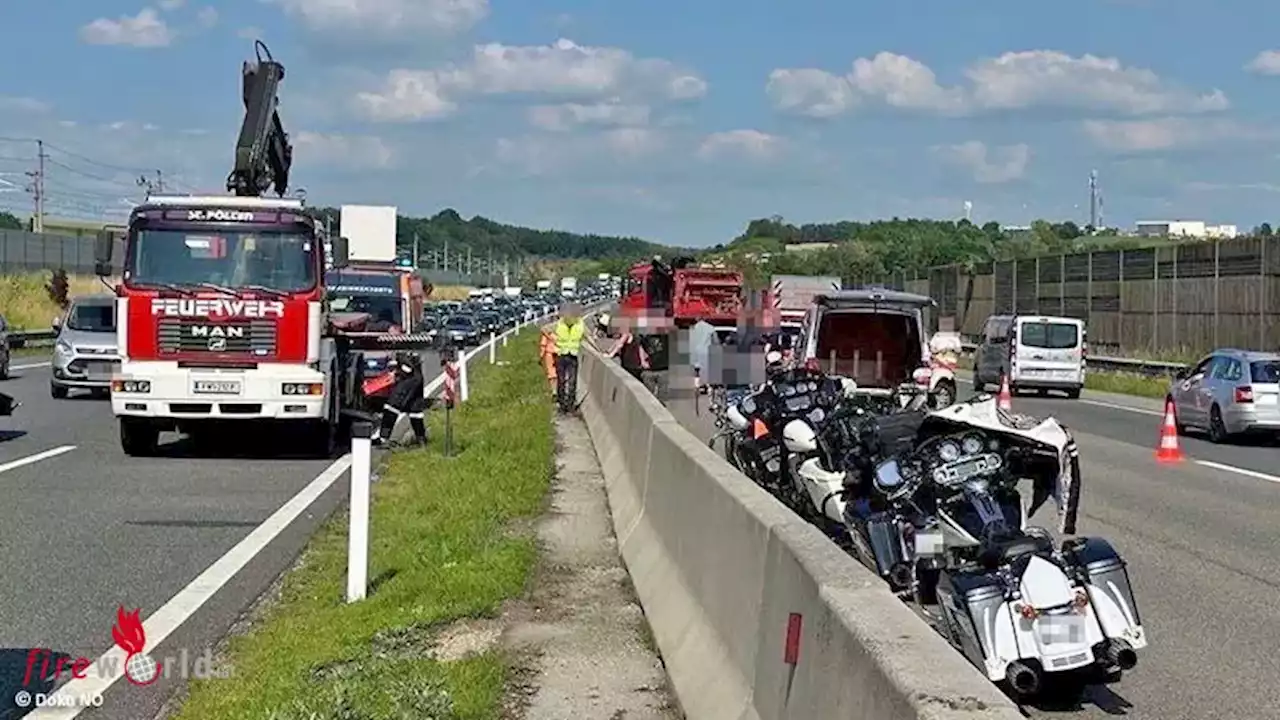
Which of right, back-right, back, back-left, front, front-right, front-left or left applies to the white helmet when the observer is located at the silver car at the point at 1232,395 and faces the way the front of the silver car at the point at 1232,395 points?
back-left

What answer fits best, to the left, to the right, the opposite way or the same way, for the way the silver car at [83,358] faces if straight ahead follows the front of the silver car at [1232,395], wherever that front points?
the opposite way

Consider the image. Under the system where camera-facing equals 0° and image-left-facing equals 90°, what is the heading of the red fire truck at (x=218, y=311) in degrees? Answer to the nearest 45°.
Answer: approximately 0°

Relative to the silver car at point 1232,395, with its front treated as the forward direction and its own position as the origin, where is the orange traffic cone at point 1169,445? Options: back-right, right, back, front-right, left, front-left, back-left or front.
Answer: back-left

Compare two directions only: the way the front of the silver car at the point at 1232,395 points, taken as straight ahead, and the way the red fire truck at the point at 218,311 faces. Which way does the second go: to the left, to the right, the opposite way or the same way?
the opposite way

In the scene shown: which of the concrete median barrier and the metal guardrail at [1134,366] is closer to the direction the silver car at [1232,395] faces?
the metal guardrail

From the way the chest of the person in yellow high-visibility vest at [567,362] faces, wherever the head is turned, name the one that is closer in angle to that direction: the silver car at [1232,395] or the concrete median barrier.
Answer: the concrete median barrier

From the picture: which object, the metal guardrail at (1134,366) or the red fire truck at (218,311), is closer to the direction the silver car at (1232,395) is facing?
the metal guardrail

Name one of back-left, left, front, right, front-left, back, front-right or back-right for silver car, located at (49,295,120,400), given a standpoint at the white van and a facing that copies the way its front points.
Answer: left
